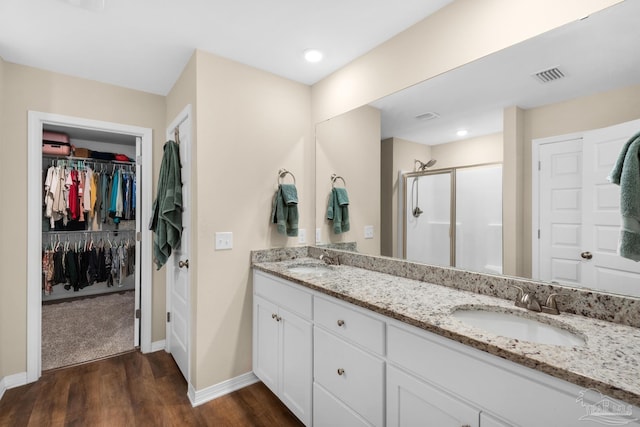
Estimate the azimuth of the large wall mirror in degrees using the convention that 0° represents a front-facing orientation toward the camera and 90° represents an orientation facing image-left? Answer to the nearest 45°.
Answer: approximately 45°

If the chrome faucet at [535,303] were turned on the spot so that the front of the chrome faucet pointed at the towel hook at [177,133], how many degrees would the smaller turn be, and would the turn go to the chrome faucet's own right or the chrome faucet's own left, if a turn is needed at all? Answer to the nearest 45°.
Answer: approximately 45° to the chrome faucet's own right

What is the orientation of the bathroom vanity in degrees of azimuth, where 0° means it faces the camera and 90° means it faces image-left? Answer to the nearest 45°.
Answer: approximately 45°

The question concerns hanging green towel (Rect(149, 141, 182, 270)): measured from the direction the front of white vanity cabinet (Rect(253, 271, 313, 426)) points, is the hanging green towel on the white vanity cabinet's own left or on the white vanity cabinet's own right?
on the white vanity cabinet's own right

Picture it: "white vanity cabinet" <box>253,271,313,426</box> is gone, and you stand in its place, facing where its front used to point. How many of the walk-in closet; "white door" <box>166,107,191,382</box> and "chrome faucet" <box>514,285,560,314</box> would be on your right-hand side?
2

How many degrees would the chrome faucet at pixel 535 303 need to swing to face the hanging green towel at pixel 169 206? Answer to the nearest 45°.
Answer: approximately 45° to its right
